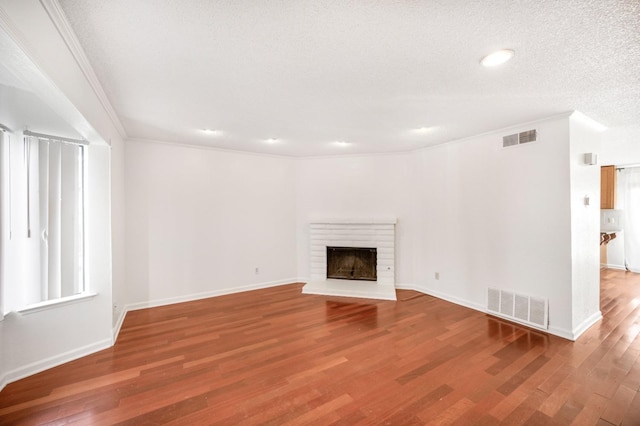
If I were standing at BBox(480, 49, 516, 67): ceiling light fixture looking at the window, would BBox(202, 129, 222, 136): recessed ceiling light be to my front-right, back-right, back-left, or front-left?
front-right

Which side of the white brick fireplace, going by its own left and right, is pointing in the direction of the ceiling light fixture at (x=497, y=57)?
front

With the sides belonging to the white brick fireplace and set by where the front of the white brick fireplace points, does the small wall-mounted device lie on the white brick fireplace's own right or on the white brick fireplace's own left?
on the white brick fireplace's own left

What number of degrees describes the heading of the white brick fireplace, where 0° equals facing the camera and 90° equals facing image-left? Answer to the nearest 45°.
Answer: approximately 0°

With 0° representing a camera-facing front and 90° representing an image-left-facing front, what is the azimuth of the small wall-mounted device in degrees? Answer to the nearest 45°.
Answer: approximately 315°

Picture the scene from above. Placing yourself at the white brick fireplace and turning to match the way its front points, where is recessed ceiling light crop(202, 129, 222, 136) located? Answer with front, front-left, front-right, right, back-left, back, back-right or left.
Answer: front-right

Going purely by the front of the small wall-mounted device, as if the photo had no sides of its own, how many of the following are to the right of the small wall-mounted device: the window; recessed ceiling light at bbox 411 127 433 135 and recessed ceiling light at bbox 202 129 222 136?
3

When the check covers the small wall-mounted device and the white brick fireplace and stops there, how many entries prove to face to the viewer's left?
0

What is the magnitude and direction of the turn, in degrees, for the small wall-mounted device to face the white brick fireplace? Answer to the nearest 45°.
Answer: approximately 135° to its right

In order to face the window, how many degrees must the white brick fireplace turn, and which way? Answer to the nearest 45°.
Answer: approximately 45° to its right

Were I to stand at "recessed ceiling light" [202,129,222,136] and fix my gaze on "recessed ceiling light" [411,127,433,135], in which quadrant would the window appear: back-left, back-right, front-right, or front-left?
back-right

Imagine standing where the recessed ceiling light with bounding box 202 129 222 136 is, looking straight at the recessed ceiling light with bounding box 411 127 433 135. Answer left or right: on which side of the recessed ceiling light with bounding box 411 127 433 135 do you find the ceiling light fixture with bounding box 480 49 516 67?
right
